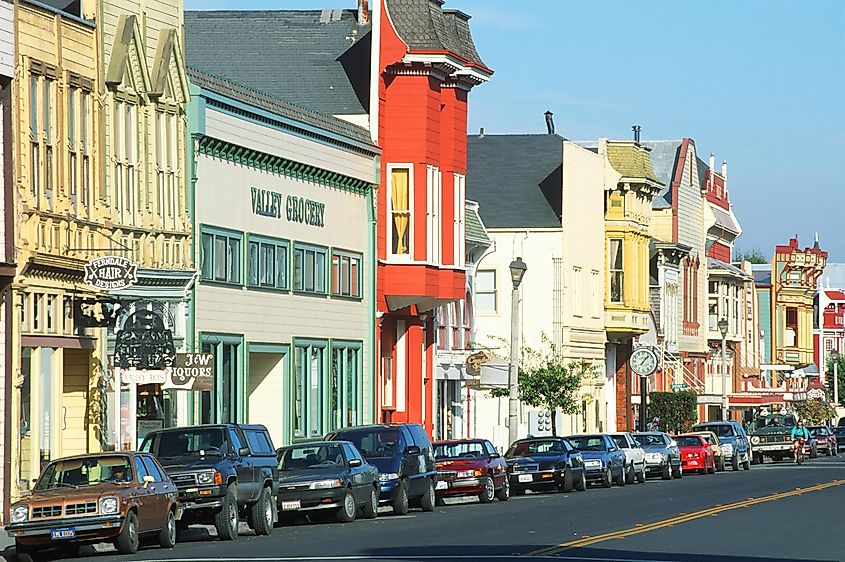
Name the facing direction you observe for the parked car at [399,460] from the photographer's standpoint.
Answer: facing the viewer

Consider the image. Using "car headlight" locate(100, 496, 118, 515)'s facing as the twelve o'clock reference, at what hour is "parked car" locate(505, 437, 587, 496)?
The parked car is roughly at 7 o'clock from the car headlight.

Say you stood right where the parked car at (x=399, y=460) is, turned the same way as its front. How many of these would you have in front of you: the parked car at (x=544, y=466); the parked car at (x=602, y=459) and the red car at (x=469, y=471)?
0

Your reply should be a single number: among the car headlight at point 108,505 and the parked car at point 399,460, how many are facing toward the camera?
2

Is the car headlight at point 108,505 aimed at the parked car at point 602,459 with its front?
no

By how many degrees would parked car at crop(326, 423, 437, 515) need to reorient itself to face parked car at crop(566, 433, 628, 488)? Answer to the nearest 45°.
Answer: approximately 180°

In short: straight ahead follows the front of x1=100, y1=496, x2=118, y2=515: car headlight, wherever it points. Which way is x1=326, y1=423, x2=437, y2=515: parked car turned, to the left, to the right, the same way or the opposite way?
the same way

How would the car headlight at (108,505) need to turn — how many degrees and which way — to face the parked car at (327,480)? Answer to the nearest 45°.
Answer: approximately 135° to its left

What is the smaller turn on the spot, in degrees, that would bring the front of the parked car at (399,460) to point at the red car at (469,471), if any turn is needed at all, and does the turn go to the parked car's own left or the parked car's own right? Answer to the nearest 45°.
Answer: approximately 180°

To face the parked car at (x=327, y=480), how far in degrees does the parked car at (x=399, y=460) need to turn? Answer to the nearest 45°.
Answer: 0° — it already faces it

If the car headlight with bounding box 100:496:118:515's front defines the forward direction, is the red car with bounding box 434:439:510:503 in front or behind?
behind

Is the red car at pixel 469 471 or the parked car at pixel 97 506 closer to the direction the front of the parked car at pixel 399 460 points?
the parked car

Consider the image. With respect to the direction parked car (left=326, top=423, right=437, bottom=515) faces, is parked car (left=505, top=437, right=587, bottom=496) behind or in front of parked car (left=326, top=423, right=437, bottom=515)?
behind

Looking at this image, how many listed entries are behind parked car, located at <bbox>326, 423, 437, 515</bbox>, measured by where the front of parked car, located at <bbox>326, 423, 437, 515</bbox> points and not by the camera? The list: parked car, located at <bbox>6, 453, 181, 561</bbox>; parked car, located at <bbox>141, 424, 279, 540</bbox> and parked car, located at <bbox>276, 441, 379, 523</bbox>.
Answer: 0

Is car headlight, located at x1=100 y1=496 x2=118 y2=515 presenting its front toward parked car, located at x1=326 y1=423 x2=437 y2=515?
no

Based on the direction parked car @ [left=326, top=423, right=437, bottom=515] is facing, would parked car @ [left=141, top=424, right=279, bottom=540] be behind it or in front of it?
in front
